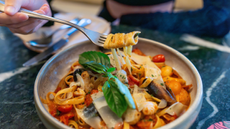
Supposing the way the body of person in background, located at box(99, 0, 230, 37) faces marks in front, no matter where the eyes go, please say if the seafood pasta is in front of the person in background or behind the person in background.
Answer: in front

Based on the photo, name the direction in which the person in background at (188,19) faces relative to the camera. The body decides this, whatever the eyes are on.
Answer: toward the camera

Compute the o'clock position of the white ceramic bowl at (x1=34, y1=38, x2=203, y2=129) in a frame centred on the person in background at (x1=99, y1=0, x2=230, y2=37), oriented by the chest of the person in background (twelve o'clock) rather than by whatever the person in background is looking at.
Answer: The white ceramic bowl is roughly at 1 o'clock from the person in background.
